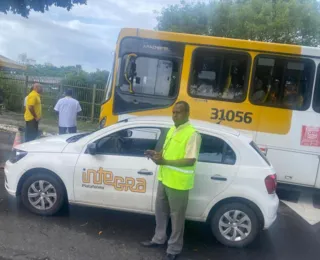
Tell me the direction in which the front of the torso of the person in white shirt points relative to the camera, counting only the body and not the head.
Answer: away from the camera

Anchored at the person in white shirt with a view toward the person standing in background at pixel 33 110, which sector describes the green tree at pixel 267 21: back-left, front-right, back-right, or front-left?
back-right

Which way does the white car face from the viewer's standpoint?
to the viewer's left

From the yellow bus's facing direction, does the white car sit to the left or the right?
on its left

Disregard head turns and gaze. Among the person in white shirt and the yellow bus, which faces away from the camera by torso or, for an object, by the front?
the person in white shirt

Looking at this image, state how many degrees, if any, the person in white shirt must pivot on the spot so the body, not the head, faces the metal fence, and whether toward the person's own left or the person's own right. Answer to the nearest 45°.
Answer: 0° — they already face it

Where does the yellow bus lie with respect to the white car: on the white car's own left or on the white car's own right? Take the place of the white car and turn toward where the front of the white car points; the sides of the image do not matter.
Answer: on the white car's own right

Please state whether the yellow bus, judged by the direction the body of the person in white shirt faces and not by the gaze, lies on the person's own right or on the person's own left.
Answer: on the person's own right
